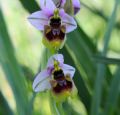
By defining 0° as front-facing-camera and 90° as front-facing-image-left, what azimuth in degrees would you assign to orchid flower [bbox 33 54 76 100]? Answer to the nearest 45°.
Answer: approximately 315°

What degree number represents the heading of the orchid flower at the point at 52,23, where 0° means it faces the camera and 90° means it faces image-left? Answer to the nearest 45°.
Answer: approximately 0°
